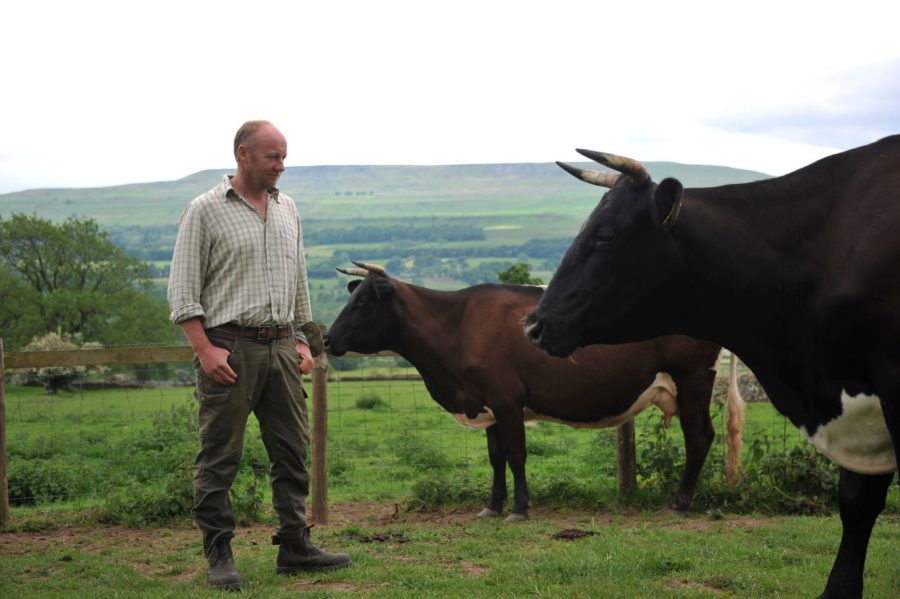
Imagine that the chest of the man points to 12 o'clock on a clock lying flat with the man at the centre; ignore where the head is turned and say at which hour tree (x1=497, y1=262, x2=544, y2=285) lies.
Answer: The tree is roughly at 8 o'clock from the man.

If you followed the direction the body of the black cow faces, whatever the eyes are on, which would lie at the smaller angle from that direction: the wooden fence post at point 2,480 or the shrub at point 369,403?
the wooden fence post

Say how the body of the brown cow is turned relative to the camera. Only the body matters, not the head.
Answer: to the viewer's left

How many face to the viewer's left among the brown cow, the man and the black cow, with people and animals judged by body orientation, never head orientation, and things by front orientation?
2

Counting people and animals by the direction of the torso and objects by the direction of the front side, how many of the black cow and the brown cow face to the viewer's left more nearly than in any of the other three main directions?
2

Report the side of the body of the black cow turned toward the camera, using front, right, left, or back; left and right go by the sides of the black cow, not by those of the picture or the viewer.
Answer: left

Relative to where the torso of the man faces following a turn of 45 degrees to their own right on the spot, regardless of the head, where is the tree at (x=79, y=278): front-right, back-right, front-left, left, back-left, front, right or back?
back

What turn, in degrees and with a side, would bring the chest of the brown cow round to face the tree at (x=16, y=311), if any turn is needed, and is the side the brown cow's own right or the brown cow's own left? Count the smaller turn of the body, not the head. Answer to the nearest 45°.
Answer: approximately 45° to the brown cow's own right

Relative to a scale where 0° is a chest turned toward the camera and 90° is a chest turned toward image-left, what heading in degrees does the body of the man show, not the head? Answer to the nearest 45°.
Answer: approximately 315°

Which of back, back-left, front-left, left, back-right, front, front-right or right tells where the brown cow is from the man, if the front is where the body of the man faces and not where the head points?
left

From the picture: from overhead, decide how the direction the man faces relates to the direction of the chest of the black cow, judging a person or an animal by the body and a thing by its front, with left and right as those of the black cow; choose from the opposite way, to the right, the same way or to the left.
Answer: the opposite way
